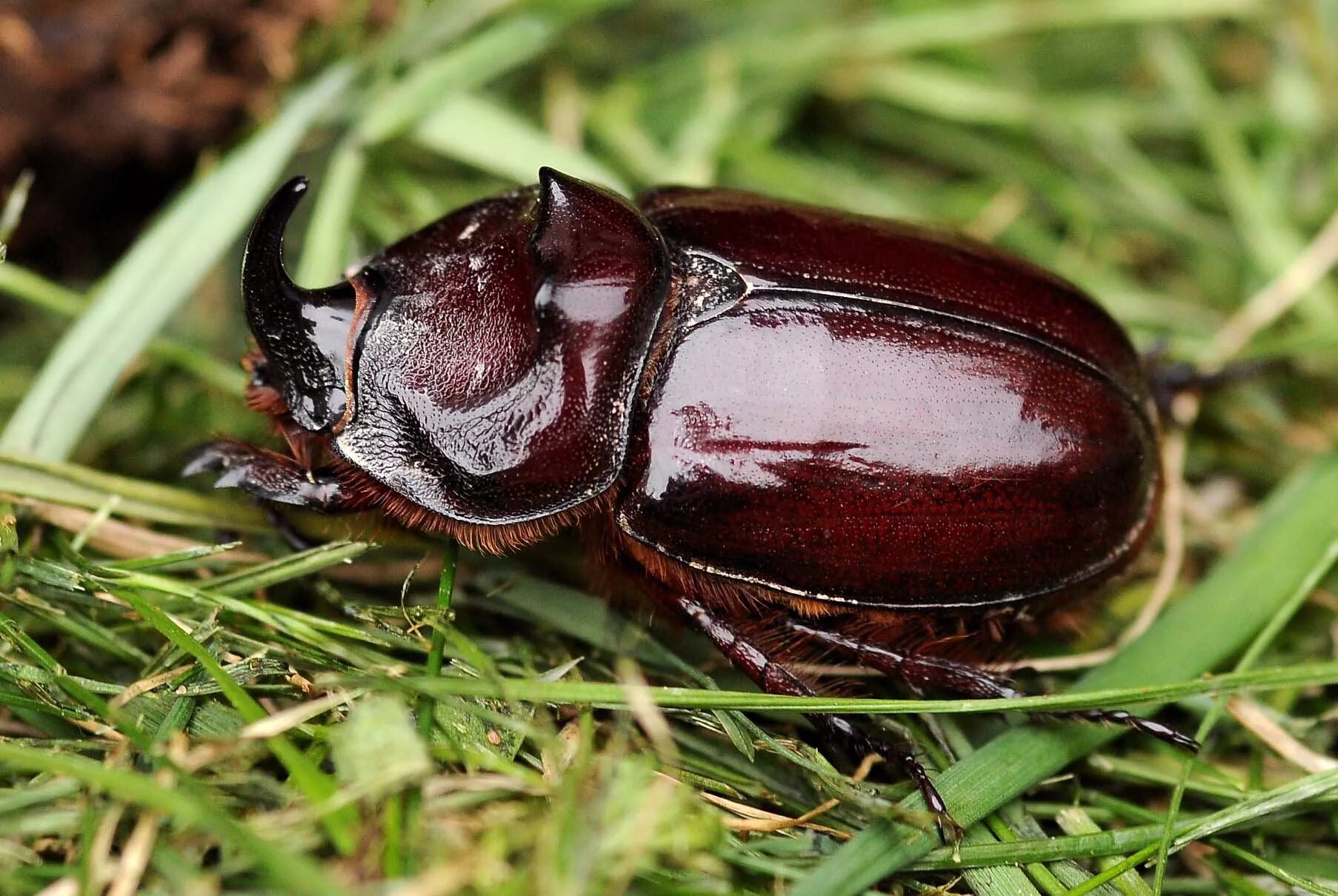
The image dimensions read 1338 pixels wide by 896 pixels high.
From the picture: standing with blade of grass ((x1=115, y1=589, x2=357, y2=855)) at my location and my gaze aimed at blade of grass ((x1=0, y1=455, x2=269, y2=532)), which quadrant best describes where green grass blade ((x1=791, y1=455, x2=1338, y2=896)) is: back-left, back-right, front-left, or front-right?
back-right

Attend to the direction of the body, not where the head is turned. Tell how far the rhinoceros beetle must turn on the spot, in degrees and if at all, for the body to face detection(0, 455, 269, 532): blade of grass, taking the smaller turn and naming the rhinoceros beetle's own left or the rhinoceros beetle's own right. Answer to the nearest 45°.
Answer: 0° — it already faces it

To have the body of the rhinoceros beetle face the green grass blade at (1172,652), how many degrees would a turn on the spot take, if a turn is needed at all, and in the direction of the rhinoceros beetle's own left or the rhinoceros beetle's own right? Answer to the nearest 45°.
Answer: approximately 180°

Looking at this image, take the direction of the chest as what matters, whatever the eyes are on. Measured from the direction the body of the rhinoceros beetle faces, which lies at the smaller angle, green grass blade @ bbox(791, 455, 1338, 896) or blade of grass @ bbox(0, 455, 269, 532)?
the blade of grass

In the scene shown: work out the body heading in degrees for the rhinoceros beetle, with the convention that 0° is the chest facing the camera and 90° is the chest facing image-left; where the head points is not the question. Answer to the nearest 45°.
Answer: approximately 90°

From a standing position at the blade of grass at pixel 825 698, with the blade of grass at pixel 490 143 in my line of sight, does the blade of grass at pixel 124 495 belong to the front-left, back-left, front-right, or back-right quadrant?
front-left
